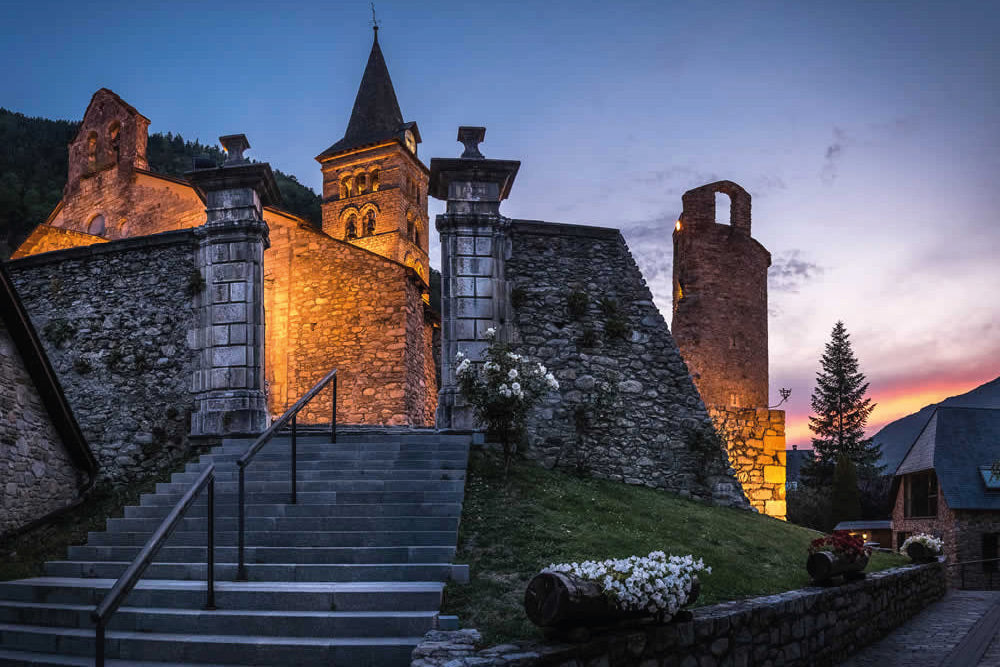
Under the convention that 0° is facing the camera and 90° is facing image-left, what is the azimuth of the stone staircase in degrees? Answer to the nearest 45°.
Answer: approximately 0°

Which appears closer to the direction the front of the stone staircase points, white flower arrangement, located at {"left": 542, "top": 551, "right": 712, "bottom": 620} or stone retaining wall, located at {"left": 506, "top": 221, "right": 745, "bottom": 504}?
the white flower arrangement

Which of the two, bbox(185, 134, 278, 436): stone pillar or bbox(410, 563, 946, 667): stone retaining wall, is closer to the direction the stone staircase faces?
the stone retaining wall

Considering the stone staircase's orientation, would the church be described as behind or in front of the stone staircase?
behind

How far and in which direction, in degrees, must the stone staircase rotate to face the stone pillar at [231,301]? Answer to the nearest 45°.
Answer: approximately 180°
